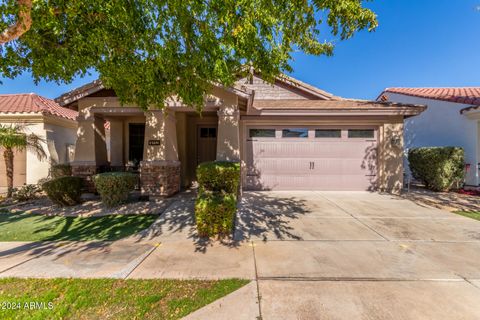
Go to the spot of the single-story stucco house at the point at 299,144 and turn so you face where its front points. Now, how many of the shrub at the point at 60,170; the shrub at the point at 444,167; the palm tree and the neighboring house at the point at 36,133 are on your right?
3

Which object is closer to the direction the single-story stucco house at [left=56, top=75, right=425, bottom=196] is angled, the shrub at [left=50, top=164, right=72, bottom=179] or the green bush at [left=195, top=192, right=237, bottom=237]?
the green bush

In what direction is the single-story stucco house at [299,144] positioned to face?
toward the camera

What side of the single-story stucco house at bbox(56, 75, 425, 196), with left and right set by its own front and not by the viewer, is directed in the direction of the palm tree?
right

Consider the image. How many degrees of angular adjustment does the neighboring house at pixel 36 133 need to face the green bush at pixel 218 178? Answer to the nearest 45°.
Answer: approximately 45° to its left

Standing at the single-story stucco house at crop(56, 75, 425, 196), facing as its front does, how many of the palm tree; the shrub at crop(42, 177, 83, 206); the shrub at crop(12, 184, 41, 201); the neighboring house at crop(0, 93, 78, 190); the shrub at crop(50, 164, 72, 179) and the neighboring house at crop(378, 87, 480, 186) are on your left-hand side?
1

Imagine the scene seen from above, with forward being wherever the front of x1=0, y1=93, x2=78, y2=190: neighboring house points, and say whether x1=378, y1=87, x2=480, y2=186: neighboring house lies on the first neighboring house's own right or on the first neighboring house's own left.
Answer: on the first neighboring house's own left

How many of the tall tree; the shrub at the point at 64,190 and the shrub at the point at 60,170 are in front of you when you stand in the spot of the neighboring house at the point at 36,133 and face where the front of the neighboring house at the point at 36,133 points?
3

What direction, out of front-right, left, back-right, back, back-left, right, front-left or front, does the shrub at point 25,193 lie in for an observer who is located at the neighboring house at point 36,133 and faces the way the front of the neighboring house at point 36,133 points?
front

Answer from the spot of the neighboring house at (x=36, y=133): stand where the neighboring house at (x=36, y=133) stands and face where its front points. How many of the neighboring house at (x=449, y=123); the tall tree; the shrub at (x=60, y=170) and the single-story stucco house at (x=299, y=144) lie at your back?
0

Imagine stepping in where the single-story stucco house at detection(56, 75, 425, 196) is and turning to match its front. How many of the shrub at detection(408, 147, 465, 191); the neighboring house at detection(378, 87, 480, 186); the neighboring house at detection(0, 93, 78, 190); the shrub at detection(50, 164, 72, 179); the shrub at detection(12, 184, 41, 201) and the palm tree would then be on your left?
2

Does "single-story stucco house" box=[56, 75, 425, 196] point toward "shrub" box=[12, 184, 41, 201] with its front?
no

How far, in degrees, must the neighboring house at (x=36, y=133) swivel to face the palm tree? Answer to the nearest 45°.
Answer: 0° — it already faces it

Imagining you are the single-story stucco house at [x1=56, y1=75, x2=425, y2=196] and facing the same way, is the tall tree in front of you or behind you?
in front

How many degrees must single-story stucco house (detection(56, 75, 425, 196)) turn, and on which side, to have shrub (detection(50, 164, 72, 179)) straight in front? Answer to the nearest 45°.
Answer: approximately 90° to its right

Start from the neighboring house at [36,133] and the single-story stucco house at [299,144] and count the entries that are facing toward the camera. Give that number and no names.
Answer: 2

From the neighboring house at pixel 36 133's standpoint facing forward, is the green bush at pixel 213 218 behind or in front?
in front

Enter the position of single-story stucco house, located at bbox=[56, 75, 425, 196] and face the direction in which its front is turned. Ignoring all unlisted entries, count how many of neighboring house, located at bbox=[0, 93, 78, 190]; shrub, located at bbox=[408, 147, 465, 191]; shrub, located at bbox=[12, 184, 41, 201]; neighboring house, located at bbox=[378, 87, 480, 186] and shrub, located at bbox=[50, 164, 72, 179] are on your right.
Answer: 3

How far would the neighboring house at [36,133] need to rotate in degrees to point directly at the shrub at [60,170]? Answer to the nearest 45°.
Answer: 0° — it already faces it
